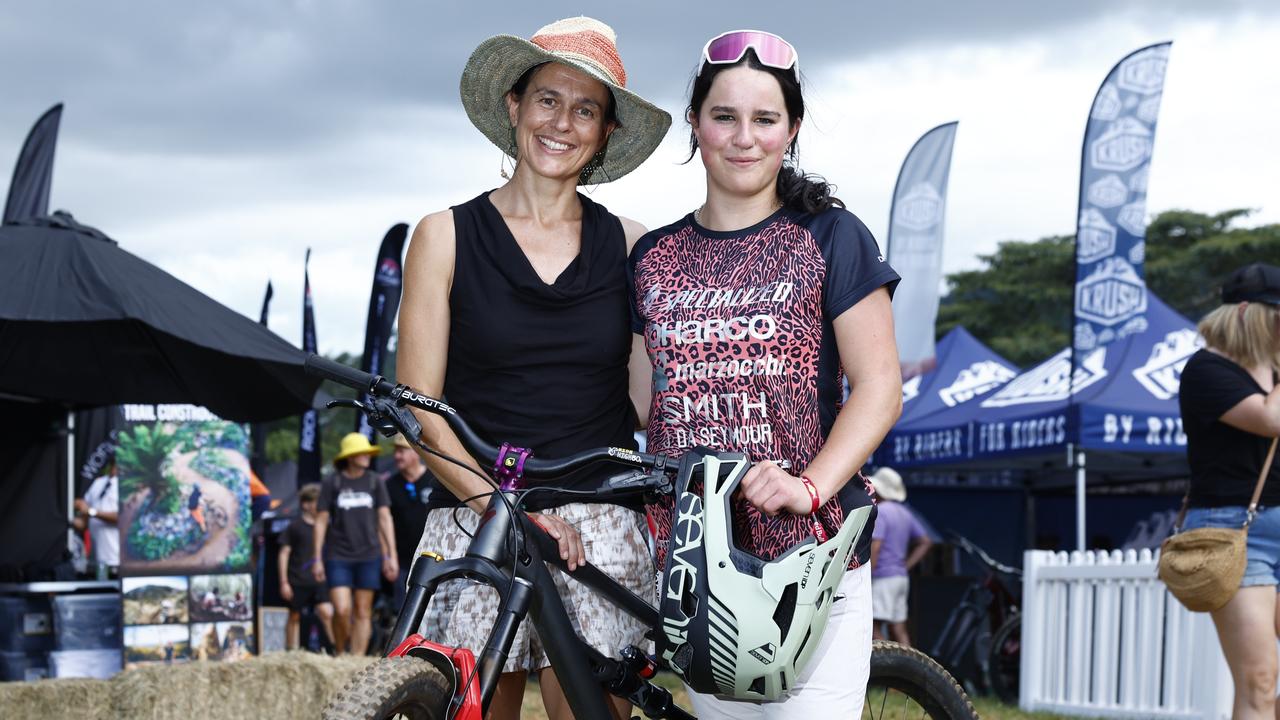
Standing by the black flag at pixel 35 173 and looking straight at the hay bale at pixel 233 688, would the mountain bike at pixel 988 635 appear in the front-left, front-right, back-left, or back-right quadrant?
front-left

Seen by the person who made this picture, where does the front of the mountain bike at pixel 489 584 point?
facing the viewer and to the left of the viewer

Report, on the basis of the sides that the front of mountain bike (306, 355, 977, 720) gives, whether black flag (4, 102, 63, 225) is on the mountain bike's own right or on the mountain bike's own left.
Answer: on the mountain bike's own right

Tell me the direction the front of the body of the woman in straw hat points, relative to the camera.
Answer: toward the camera

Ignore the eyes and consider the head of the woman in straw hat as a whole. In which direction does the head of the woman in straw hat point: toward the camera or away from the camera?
toward the camera

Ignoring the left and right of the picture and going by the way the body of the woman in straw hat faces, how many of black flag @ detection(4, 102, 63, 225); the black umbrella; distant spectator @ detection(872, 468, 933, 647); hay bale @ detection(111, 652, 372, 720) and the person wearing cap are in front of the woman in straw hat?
0

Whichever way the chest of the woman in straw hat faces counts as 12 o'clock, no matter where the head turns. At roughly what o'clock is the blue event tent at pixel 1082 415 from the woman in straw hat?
The blue event tent is roughly at 7 o'clock from the woman in straw hat.

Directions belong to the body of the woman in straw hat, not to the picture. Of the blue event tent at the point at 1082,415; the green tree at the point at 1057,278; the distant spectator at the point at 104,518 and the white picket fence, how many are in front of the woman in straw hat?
0

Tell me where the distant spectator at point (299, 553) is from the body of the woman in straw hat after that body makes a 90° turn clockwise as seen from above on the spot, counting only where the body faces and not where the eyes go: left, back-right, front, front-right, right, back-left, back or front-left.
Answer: right

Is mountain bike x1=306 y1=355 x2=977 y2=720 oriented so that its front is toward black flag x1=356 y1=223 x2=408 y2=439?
no
